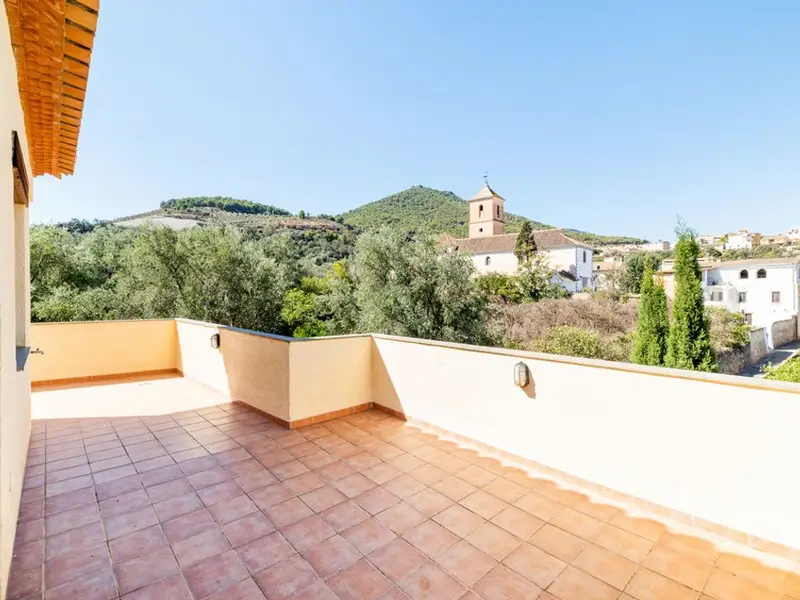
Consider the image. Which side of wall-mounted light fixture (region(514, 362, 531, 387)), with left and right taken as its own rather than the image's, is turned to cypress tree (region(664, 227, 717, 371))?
back

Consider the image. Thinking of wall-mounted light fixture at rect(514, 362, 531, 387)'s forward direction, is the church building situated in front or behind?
behind

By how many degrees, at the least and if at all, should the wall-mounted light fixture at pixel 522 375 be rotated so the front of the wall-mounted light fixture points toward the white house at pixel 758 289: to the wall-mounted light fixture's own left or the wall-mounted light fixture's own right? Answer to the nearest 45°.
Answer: approximately 180°

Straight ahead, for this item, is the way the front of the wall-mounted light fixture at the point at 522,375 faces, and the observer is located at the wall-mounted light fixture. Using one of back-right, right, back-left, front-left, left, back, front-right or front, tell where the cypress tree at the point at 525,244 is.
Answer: back-right

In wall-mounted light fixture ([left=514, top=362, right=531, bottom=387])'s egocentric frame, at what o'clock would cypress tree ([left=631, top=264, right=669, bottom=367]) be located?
The cypress tree is roughly at 5 o'clock from the wall-mounted light fixture.

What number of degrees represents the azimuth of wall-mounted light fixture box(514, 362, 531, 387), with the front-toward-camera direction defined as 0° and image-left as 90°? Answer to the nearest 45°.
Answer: approximately 45°

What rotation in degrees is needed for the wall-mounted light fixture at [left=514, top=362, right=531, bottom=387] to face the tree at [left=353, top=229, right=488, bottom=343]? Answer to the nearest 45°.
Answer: approximately 135° to its right
